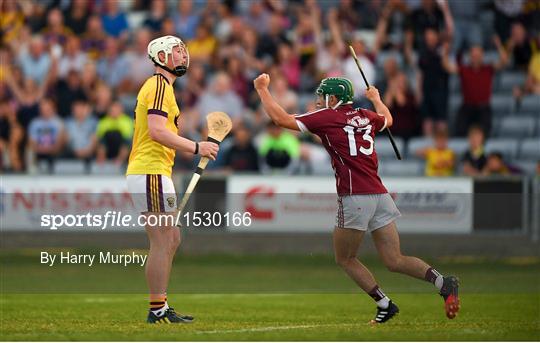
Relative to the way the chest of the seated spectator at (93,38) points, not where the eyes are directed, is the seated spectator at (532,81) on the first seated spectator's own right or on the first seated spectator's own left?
on the first seated spectator's own left

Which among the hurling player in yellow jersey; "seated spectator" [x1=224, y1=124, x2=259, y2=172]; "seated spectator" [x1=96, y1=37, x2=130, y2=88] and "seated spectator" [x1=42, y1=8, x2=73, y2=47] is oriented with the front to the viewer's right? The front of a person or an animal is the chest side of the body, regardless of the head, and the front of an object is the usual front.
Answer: the hurling player in yellow jersey

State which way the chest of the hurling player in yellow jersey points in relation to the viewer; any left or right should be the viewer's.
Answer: facing to the right of the viewer

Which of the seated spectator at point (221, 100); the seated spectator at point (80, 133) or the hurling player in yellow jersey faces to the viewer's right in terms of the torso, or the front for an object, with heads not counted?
the hurling player in yellow jersey

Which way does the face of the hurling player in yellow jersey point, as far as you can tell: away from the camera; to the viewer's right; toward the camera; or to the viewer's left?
to the viewer's right

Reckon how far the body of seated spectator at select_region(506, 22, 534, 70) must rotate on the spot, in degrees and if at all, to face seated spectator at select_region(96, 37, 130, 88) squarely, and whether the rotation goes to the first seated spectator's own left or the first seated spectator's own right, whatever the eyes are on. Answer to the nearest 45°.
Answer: approximately 90° to the first seated spectator's own right

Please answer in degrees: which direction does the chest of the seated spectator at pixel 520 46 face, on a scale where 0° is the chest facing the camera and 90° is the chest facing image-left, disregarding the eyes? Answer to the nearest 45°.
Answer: approximately 0°

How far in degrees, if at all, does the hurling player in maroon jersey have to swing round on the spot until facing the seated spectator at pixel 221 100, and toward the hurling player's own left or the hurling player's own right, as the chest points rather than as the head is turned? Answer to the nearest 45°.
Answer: approximately 45° to the hurling player's own right

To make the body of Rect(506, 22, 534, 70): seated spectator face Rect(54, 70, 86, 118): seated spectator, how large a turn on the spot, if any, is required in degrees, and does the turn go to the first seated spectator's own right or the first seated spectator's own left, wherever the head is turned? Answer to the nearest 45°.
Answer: approximately 90° to the first seated spectator's own right
